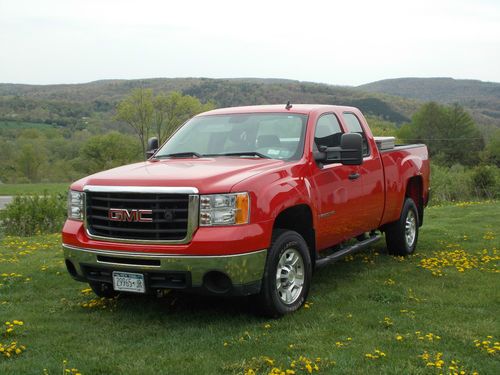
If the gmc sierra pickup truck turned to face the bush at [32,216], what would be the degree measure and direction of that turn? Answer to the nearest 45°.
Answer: approximately 90° to its right

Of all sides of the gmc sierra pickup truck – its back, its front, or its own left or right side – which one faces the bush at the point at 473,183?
back

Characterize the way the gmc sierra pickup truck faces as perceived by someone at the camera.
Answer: facing the viewer and to the left of the viewer

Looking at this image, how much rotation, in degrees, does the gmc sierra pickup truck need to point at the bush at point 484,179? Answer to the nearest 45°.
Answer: approximately 180°
